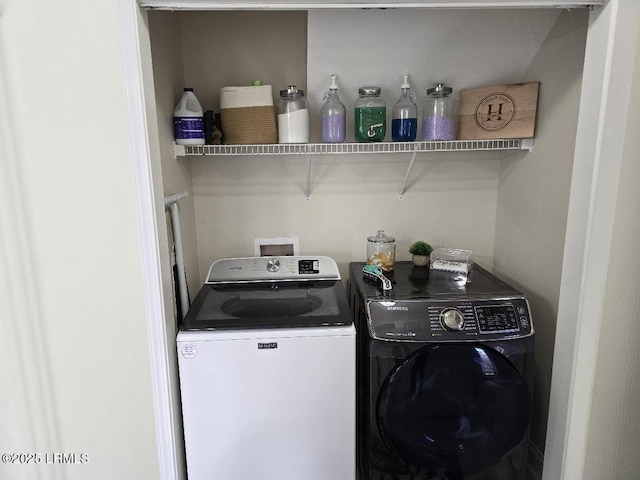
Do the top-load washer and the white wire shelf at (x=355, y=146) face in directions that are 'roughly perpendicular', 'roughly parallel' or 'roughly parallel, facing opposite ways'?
roughly parallel

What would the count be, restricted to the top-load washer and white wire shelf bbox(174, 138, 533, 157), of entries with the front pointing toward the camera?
2

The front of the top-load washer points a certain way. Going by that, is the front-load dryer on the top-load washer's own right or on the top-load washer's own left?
on the top-load washer's own left

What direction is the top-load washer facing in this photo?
toward the camera

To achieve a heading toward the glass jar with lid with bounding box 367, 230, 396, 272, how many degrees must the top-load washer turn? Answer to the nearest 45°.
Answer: approximately 135° to its left
